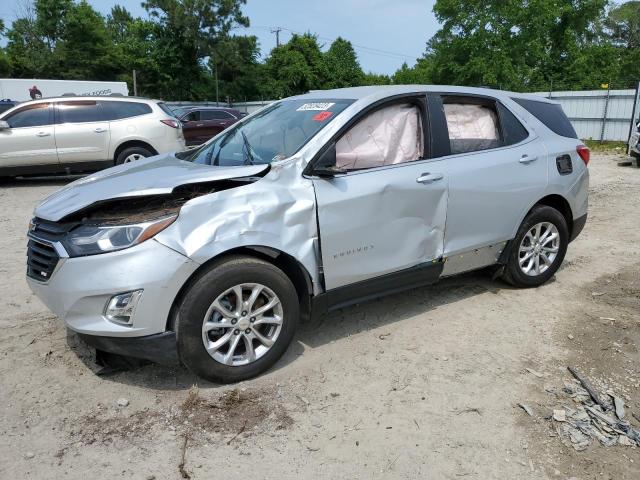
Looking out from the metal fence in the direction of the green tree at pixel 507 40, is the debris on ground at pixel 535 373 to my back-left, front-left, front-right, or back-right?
back-left

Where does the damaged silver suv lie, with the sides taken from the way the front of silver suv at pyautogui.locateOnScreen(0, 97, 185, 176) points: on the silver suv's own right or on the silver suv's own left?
on the silver suv's own left

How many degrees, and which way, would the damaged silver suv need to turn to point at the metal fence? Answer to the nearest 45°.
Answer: approximately 180°

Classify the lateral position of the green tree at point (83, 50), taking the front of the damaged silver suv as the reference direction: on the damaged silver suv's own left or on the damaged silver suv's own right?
on the damaged silver suv's own right

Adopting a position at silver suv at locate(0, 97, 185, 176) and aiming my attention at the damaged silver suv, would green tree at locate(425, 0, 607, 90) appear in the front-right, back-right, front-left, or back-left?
back-left

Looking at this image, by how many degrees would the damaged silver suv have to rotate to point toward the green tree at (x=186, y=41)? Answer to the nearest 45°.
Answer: approximately 135° to its right

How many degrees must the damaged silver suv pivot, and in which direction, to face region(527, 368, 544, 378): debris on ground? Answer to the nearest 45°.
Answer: approximately 135° to its left

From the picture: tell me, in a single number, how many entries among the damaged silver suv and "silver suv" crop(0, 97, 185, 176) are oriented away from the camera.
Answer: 0

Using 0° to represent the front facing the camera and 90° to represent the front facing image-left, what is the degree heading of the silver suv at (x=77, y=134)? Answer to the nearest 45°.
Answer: approximately 90°
